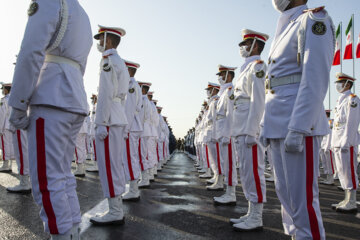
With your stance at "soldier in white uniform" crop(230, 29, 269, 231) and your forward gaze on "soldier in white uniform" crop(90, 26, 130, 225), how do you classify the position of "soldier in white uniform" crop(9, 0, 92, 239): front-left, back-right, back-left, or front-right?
front-left

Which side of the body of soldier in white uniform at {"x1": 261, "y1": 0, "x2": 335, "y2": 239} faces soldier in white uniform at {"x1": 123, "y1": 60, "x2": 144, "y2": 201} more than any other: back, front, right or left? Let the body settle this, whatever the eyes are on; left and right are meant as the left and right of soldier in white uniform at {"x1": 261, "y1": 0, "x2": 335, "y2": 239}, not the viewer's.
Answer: right

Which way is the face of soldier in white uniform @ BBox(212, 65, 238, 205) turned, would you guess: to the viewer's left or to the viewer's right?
to the viewer's left

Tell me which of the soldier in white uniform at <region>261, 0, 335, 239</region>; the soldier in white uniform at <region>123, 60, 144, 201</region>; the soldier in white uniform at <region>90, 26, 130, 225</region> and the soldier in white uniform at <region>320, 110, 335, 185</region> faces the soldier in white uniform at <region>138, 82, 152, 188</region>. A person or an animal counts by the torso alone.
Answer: the soldier in white uniform at <region>320, 110, 335, 185</region>

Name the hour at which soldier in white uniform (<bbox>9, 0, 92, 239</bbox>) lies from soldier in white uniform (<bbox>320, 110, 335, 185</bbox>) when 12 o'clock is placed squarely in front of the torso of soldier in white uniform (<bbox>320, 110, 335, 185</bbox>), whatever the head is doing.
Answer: soldier in white uniform (<bbox>9, 0, 92, 239</bbox>) is roughly at 11 o'clock from soldier in white uniform (<bbox>320, 110, 335, 185</bbox>).

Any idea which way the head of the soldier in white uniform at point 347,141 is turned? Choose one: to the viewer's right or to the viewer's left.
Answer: to the viewer's left

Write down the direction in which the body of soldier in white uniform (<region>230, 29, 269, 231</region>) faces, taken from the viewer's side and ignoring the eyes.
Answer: to the viewer's left

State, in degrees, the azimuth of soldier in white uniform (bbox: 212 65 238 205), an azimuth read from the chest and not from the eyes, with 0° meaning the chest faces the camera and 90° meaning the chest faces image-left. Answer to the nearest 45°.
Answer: approximately 90°
